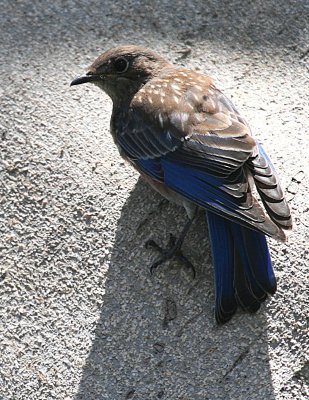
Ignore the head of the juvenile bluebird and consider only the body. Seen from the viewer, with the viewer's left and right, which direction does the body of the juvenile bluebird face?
facing away from the viewer and to the left of the viewer
